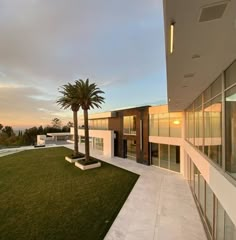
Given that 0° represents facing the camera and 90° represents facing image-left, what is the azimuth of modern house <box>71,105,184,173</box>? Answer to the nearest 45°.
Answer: approximately 45°

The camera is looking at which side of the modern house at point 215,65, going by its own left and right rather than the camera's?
left
